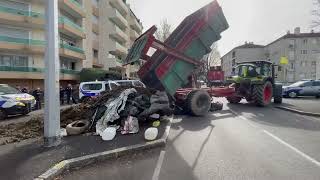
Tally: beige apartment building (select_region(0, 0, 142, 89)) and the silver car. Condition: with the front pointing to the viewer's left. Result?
1

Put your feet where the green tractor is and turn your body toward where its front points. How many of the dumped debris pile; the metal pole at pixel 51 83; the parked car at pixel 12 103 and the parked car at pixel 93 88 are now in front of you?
0

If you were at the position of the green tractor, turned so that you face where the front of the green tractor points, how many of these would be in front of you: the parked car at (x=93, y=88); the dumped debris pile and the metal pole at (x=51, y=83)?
0

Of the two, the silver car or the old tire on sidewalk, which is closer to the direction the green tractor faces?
the silver car

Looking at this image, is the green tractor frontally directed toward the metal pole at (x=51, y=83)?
no

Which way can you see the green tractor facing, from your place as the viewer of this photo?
facing away from the viewer and to the right of the viewer

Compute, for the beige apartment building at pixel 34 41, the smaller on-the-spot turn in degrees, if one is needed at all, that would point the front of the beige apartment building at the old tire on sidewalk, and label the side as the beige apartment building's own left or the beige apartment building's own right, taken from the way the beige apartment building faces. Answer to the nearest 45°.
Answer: approximately 45° to the beige apartment building's own right

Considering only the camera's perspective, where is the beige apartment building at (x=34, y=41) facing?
facing the viewer and to the right of the viewer

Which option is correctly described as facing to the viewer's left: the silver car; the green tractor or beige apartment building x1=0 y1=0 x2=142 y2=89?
the silver car

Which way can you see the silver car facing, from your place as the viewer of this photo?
facing to the left of the viewer

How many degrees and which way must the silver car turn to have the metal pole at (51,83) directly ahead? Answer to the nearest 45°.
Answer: approximately 90° to its left

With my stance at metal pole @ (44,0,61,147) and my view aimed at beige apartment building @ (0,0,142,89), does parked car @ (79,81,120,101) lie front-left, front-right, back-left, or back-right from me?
front-right

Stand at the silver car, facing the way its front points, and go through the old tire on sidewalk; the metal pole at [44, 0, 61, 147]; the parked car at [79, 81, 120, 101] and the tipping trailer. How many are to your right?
0

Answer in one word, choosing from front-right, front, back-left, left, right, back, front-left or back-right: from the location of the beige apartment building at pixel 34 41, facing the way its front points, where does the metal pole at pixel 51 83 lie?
front-right

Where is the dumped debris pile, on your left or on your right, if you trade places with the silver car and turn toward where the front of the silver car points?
on your left

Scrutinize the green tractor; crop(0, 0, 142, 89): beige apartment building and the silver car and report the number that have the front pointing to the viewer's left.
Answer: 1
